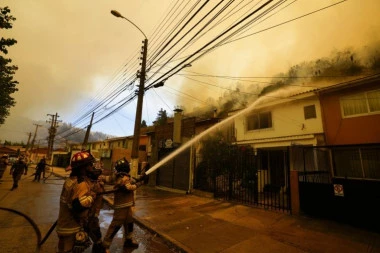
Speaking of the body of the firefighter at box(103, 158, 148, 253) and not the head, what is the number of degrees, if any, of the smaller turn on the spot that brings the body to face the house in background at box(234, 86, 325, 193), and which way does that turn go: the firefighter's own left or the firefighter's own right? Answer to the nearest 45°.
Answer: approximately 45° to the firefighter's own left

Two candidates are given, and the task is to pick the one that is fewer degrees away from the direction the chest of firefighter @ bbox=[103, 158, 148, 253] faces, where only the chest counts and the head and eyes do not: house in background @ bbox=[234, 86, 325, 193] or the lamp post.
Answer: the house in background

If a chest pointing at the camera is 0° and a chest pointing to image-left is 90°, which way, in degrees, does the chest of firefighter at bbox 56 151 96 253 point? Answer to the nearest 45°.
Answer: approximately 270°

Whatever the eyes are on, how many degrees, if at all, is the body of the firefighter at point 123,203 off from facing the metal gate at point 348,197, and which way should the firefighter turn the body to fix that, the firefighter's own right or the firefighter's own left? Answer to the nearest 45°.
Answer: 0° — they already face it

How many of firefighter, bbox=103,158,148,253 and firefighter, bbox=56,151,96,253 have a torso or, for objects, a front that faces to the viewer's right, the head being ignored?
2

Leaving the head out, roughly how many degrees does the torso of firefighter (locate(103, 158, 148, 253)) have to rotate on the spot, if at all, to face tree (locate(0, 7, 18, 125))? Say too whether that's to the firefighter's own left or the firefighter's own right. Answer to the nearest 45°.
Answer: approximately 135° to the firefighter's own left

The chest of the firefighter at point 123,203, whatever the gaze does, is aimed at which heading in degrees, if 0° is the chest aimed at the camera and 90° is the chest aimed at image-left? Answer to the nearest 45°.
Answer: approximately 270°

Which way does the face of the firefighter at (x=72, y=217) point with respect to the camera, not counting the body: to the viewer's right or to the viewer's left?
to the viewer's right

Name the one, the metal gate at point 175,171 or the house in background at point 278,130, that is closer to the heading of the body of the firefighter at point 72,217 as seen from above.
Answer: the house in background

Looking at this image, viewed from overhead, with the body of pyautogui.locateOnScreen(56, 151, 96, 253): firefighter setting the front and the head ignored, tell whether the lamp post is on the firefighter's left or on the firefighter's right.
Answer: on the firefighter's left
